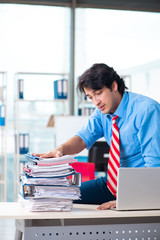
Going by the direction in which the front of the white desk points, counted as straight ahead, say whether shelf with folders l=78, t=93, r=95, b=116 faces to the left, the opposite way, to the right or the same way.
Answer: the opposite way

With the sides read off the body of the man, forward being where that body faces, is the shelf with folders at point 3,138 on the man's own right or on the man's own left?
on the man's own right

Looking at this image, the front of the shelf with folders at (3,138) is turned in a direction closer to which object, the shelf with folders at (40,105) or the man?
the man

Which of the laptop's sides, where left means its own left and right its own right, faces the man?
front

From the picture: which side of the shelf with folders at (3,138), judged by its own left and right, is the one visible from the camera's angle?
front

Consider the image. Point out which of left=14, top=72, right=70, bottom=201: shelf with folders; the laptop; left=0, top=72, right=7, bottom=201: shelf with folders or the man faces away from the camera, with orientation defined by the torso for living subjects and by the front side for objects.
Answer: the laptop

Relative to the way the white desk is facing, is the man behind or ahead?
ahead

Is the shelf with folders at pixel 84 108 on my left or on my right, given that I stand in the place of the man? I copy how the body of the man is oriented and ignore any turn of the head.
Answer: on my right

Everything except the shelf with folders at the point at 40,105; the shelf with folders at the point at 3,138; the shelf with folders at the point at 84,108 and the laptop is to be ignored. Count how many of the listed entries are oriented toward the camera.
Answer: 3

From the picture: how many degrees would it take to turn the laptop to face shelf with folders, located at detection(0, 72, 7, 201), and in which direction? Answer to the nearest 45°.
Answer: approximately 45° to its left

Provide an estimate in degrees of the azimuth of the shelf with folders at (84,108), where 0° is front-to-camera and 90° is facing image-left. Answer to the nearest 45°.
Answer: approximately 0°

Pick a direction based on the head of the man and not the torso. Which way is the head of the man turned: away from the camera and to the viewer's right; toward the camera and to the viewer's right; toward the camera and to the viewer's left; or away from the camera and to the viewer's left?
toward the camera and to the viewer's left

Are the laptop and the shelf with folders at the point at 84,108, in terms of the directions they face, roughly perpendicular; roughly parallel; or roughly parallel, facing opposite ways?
roughly parallel, facing opposite ways

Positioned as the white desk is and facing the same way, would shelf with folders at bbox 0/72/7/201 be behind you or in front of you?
in front

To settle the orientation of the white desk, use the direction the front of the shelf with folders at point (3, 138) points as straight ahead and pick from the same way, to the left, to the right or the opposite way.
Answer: the opposite way

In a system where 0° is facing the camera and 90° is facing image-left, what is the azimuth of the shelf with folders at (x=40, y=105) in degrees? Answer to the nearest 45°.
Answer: approximately 0°

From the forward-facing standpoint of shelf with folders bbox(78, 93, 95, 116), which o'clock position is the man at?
The man is roughly at 12 o'clock from the shelf with folders.

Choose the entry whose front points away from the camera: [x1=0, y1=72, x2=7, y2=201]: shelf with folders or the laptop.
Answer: the laptop

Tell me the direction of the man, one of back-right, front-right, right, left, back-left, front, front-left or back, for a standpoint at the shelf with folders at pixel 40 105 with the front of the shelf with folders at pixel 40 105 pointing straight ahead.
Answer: front

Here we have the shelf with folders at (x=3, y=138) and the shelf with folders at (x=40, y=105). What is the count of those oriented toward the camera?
2
